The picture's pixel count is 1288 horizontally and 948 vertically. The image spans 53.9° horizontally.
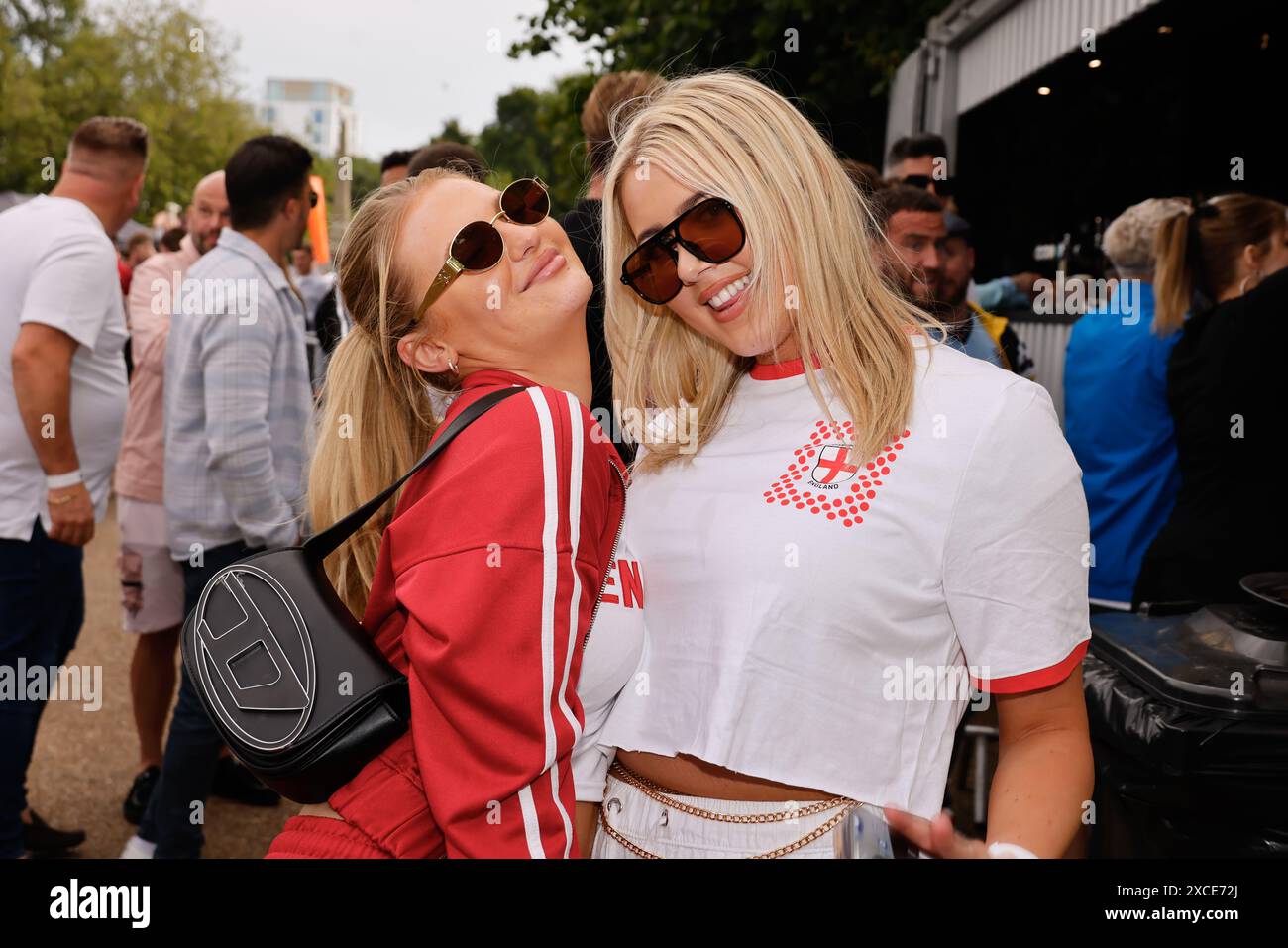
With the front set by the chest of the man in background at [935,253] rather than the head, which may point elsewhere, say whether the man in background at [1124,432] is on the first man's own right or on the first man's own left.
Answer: on the first man's own left

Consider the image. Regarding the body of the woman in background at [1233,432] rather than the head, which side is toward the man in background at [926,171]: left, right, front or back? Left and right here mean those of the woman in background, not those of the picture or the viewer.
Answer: left

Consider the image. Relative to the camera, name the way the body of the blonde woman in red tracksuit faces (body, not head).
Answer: to the viewer's right

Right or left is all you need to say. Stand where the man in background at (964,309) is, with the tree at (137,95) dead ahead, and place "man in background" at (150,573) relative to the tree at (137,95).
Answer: left

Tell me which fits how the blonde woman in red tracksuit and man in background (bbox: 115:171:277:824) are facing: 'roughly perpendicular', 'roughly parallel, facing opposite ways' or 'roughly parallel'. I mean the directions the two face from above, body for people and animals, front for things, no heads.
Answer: roughly perpendicular

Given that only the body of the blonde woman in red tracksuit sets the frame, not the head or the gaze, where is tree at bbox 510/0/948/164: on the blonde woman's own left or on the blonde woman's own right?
on the blonde woman's own left
